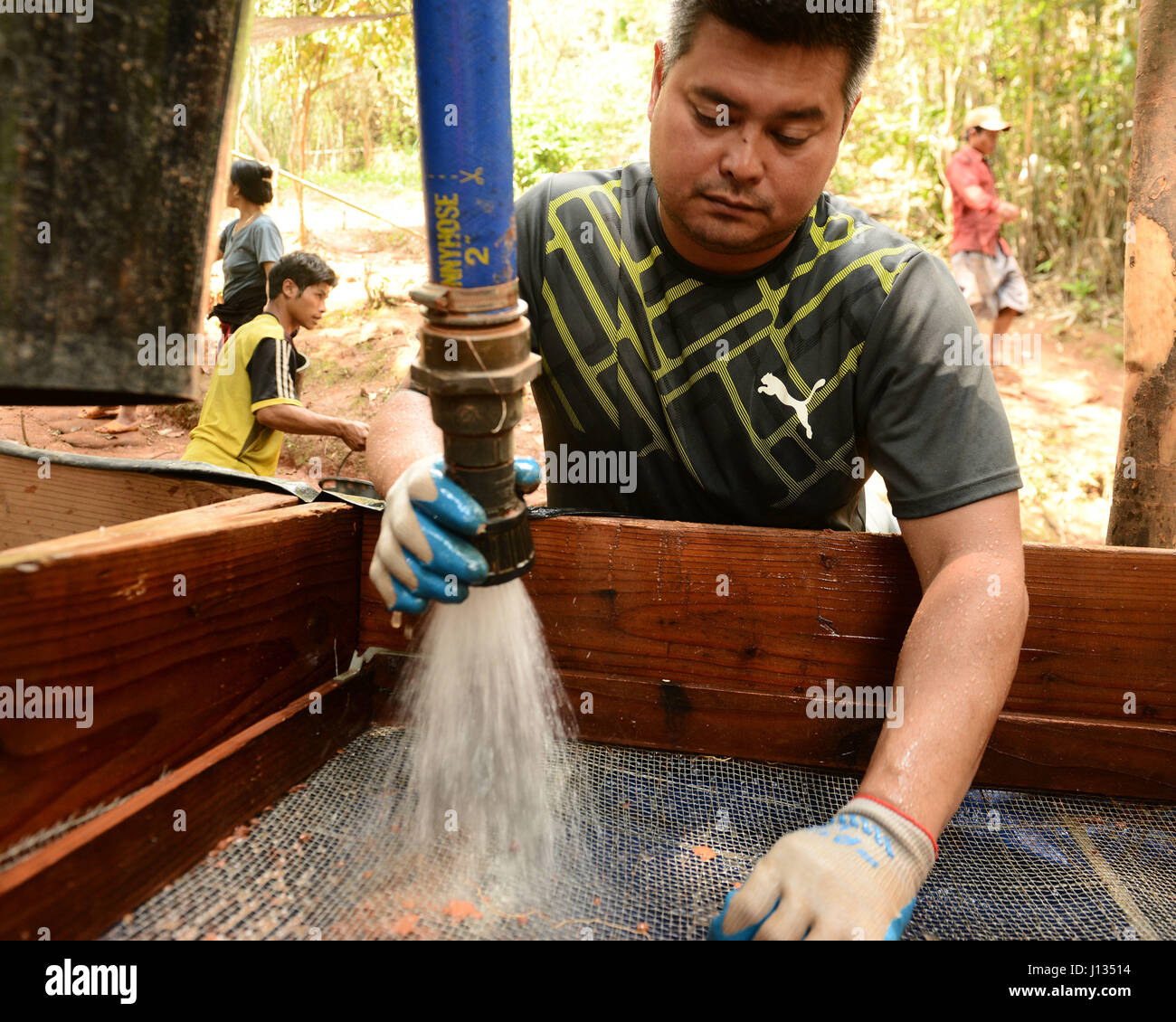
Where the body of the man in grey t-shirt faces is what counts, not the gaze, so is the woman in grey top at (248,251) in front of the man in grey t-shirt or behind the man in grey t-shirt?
behind

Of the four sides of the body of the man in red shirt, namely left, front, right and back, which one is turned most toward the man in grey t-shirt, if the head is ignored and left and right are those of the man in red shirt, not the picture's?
right

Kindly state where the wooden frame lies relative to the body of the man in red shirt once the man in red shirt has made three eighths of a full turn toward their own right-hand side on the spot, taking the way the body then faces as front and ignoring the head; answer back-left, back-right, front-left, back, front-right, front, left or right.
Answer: front-left

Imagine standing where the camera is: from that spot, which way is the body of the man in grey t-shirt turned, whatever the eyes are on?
toward the camera

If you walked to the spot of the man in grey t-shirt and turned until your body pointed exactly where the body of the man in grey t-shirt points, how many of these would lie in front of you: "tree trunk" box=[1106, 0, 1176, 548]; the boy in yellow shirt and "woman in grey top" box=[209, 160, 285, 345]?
0

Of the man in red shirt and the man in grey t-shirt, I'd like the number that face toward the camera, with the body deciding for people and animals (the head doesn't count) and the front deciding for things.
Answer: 1

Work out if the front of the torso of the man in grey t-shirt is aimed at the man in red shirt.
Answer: no

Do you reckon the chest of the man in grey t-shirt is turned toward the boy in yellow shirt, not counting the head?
no

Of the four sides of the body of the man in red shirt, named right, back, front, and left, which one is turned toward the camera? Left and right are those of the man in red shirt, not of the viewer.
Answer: right

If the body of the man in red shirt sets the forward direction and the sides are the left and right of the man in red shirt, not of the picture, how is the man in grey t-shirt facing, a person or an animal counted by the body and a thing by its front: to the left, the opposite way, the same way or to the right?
to the right

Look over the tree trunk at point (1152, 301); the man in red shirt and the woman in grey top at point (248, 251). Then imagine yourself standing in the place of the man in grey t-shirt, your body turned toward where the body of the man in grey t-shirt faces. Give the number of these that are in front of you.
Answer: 0

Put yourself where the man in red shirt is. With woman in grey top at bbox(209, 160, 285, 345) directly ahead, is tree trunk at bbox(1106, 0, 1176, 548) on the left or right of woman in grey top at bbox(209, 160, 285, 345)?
left

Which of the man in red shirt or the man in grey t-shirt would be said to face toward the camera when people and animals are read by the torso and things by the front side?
the man in grey t-shirt

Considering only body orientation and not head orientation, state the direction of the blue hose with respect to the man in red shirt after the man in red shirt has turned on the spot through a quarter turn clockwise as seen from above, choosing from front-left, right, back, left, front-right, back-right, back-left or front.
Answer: front

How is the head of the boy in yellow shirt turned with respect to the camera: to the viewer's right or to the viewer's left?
to the viewer's right
